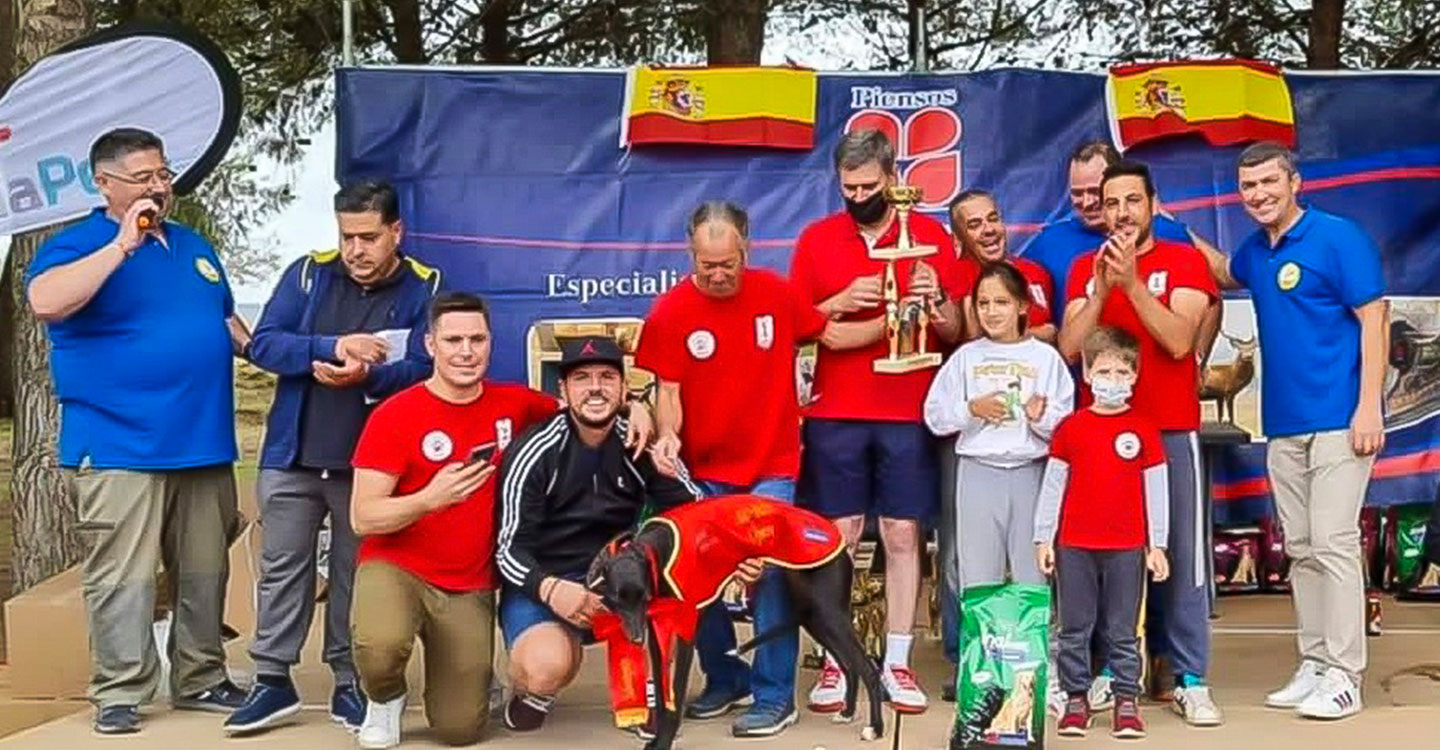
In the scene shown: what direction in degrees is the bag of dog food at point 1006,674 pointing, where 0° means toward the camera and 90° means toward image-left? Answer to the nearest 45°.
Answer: approximately 0°

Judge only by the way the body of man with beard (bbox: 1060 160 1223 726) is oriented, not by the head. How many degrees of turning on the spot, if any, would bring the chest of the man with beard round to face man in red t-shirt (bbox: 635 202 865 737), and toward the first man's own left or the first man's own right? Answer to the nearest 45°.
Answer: approximately 45° to the first man's own right

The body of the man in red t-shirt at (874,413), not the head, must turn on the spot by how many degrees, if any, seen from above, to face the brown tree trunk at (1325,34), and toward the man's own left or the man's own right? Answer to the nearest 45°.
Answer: approximately 135° to the man's own left
